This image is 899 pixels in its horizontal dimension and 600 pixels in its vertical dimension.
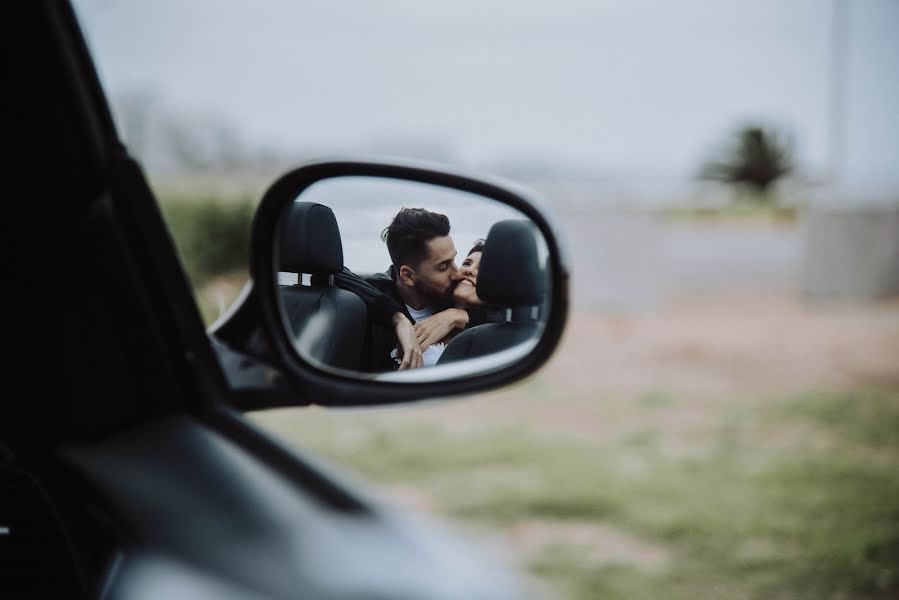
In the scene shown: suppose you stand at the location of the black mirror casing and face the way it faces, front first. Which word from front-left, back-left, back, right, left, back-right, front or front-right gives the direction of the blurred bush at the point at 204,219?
back

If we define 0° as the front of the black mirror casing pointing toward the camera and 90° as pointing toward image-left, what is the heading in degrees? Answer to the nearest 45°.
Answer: approximately 0°
